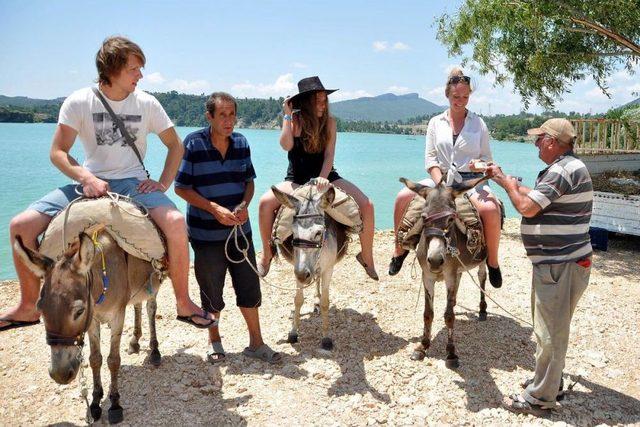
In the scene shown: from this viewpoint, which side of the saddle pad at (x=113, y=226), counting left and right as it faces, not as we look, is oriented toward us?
front

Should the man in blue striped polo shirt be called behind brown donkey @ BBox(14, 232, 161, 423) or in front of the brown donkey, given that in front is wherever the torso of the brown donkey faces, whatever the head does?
behind

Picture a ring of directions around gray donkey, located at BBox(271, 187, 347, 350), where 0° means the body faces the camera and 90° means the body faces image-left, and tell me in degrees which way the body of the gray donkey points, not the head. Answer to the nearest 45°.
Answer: approximately 0°

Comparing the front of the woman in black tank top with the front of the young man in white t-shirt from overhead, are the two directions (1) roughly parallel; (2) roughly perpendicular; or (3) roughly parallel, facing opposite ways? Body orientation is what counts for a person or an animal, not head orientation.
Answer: roughly parallel

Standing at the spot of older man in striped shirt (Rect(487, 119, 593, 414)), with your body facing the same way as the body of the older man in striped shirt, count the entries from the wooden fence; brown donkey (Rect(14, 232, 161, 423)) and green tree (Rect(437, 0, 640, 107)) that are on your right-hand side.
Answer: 2

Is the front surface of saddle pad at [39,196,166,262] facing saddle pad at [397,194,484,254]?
no

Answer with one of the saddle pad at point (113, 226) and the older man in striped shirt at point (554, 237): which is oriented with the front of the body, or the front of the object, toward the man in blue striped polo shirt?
the older man in striped shirt

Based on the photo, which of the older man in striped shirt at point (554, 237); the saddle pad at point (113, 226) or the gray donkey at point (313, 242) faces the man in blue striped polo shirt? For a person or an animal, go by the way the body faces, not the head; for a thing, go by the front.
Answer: the older man in striped shirt

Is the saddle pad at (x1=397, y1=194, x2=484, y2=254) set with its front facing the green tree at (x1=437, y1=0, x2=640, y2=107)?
no

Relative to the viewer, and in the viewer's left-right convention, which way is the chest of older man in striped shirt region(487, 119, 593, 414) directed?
facing to the left of the viewer

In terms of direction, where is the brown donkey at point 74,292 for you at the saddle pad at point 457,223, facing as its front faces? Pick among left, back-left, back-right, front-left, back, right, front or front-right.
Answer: front-right

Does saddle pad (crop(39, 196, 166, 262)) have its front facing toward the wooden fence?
no

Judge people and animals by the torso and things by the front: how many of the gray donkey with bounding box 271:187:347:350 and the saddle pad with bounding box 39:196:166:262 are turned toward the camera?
2

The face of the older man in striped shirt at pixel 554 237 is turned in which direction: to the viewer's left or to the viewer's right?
to the viewer's left
